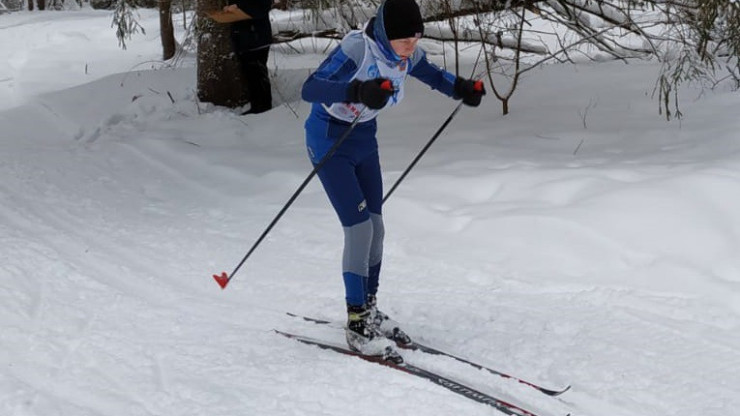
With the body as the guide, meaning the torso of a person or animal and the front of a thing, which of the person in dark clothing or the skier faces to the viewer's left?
the person in dark clothing

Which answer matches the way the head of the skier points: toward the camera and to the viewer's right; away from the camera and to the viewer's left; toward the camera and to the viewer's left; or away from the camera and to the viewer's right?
toward the camera and to the viewer's right

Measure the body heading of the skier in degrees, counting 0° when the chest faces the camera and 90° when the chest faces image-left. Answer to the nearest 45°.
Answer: approximately 315°

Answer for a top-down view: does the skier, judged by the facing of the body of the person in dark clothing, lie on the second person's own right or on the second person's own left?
on the second person's own left

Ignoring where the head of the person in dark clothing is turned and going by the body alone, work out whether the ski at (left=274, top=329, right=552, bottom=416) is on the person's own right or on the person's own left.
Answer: on the person's own left

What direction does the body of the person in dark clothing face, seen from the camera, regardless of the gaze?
to the viewer's left

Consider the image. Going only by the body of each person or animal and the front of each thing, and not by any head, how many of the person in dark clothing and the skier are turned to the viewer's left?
1

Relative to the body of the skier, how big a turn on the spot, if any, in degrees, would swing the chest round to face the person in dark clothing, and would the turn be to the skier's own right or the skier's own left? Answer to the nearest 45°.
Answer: approximately 135° to the skier's own left
